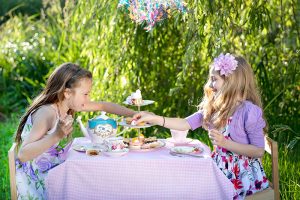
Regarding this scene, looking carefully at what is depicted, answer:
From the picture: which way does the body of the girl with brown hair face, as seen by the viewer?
to the viewer's right

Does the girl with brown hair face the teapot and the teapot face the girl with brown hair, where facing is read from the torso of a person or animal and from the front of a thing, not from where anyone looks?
yes

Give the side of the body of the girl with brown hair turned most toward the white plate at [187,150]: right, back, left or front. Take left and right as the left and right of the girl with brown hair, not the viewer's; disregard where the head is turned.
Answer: front

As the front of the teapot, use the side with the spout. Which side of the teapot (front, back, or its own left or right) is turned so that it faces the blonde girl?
back

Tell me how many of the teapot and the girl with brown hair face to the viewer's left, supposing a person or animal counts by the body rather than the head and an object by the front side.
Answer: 1

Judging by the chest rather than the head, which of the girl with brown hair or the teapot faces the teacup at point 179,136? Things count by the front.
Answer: the girl with brown hair

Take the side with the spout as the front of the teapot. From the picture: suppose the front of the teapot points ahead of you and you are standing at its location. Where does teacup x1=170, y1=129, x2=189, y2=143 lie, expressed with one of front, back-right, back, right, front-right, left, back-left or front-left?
back

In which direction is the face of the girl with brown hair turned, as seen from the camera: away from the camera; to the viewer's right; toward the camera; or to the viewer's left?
to the viewer's right

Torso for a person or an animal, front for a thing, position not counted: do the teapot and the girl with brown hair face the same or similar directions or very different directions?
very different directions

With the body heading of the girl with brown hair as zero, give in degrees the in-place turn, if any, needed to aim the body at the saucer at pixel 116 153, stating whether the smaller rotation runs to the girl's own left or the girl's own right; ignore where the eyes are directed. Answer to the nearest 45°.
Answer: approximately 45° to the girl's own right

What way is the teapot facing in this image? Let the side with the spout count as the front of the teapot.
to the viewer's left

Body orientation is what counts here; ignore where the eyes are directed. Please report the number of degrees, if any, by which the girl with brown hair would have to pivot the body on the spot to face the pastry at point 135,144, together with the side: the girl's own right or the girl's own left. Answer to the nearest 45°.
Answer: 0° — they already face it

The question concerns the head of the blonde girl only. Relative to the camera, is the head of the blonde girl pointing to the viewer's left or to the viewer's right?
to the viewer's left
